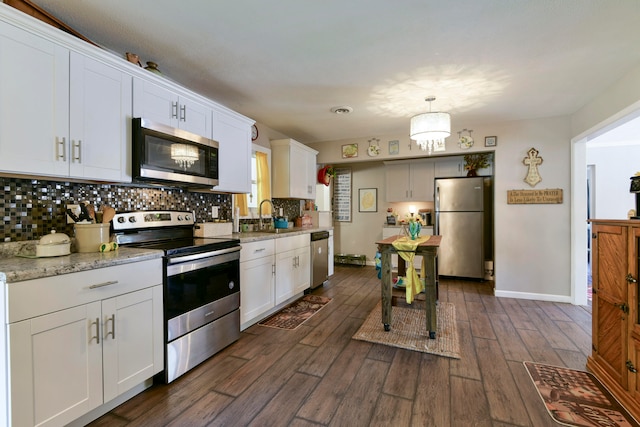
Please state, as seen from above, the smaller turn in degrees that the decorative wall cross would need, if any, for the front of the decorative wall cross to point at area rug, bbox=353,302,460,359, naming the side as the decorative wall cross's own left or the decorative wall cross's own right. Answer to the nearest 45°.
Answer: approximately 45° to the decorative wall cross's own right

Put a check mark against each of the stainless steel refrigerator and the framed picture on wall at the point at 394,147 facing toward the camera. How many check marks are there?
2

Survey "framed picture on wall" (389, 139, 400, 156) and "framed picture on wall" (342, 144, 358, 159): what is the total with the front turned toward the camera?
2

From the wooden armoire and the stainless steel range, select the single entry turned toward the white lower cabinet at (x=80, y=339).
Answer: the wooden armoire

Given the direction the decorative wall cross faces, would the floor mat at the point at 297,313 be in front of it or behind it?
in front

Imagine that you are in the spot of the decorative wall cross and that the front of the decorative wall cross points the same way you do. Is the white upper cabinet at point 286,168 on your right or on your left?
on your right

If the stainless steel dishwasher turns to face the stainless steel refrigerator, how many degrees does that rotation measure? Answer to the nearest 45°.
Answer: approximately 45° to its left

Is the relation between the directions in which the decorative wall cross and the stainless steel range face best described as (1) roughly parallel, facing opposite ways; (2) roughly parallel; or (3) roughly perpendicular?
roughly perpendicular

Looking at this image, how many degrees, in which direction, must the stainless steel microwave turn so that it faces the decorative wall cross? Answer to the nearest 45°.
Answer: approximately 45° to its left

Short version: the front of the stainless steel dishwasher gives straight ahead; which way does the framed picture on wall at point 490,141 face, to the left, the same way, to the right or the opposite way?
to the right

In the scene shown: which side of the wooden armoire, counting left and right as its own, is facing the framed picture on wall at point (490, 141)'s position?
right

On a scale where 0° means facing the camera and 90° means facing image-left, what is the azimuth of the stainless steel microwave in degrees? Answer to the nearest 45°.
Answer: approximately 315°

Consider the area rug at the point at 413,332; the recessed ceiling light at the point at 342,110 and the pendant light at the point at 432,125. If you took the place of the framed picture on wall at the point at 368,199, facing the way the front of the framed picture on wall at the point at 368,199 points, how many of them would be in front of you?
3

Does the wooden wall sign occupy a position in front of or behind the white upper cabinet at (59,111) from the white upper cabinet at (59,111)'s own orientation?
in front

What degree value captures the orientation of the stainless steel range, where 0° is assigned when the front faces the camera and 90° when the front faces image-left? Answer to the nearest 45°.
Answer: approximately 315°

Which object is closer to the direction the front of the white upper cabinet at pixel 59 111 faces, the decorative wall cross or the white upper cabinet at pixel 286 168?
the decorative wall cross
